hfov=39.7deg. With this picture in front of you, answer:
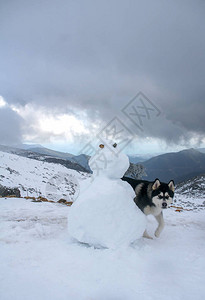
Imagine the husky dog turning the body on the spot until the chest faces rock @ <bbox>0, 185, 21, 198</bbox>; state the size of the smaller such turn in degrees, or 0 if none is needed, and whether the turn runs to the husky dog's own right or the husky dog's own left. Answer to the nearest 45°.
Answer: approximately 180°

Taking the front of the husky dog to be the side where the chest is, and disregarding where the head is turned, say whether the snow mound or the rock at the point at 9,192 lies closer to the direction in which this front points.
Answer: the snow mound

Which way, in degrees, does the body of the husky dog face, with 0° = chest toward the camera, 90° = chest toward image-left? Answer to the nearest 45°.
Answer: approximately 315°

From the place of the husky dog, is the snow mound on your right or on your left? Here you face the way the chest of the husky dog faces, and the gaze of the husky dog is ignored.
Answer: on your right
